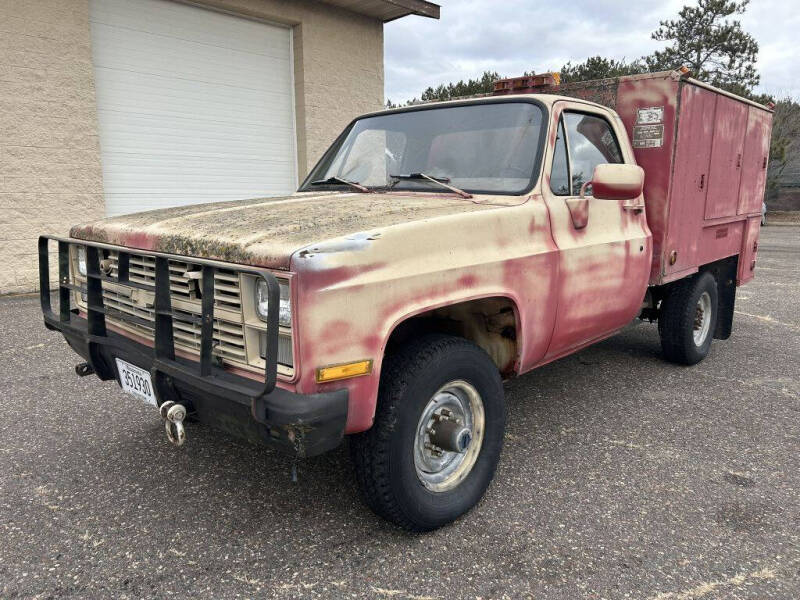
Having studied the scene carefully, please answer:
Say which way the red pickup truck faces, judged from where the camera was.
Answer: facing the viewer and to the left of the viewer
